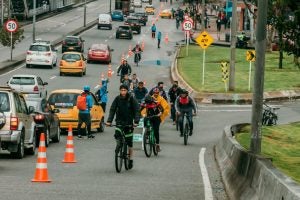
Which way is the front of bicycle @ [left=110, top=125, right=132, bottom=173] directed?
toward the camera

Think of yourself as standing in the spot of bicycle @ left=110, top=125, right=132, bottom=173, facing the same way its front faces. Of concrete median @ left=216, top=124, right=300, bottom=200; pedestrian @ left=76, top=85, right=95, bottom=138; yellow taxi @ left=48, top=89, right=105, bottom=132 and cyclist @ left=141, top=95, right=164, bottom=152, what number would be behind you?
3

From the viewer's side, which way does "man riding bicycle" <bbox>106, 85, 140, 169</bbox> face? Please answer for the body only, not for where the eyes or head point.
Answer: toward the camera

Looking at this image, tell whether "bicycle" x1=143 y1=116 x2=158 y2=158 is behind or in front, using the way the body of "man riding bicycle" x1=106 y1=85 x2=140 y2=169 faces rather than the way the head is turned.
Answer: behind

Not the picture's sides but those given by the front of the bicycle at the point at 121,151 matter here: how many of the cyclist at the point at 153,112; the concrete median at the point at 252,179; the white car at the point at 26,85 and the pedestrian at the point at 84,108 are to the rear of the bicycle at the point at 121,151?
3
